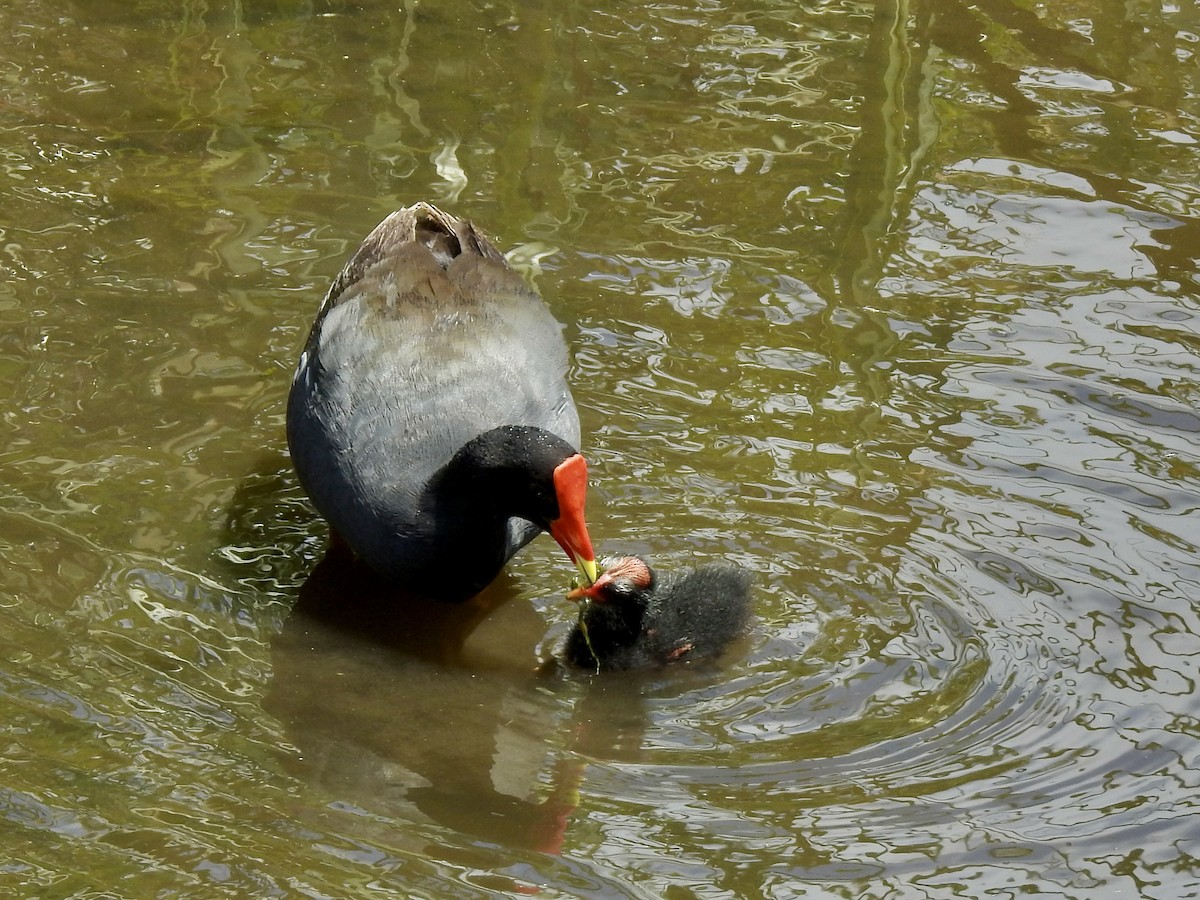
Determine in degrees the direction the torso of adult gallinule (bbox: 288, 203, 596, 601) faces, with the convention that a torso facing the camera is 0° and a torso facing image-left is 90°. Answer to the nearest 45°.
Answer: approximately 0°

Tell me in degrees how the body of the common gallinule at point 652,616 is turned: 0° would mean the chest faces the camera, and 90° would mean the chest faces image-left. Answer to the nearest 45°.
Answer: approximately 90°

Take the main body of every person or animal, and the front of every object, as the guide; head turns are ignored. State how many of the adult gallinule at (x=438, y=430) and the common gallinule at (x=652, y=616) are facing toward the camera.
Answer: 1

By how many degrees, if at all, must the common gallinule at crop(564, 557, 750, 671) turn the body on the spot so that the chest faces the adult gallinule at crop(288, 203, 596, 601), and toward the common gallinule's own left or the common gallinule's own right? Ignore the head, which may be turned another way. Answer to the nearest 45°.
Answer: approximately 45° to the common gallinule's own right

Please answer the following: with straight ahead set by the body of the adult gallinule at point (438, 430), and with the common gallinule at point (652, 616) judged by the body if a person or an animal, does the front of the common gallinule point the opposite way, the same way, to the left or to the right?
to the right

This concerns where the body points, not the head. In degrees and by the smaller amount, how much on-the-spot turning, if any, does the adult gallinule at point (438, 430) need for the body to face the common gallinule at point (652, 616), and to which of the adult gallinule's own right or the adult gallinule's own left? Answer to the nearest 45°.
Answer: approximately 45° to the adult gallinule's own left
